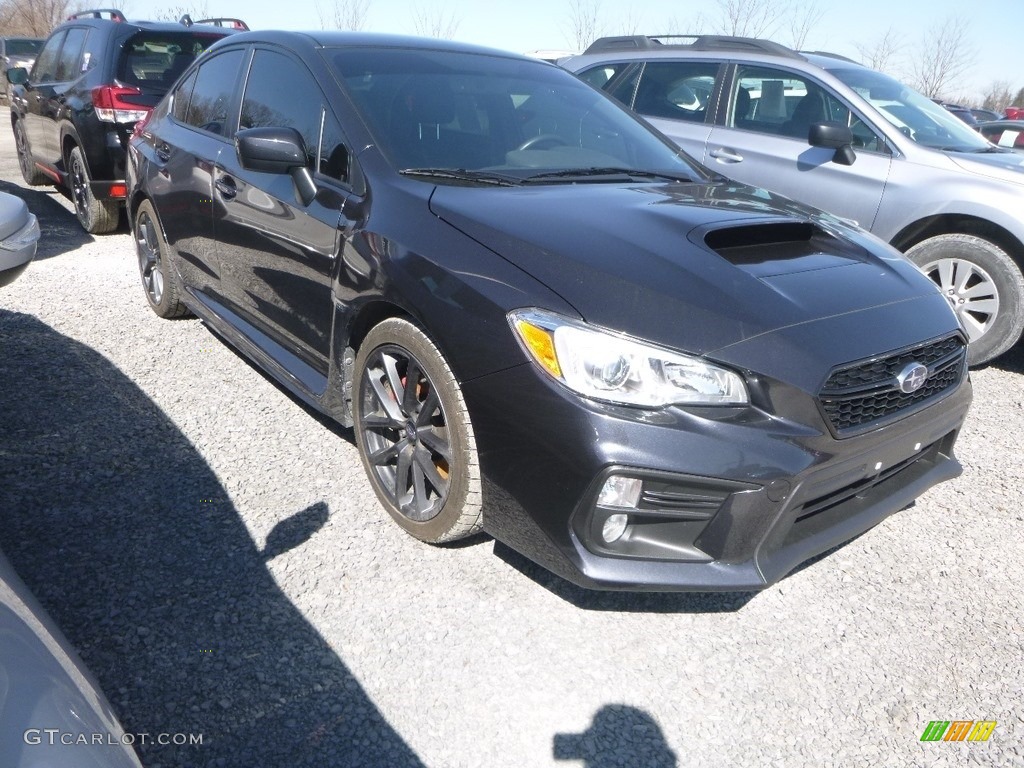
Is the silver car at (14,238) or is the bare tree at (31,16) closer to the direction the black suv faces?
the bare tree

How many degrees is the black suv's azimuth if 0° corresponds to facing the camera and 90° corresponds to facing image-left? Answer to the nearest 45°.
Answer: approximately 135°

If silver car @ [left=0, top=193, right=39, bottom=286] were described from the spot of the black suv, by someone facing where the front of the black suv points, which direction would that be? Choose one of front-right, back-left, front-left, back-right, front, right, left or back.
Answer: back-left

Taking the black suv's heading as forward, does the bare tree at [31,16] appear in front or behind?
in front
